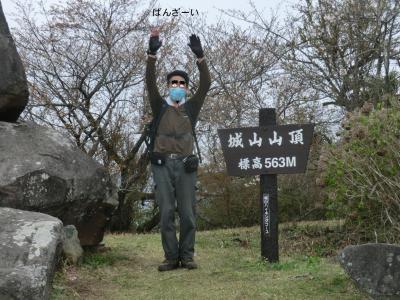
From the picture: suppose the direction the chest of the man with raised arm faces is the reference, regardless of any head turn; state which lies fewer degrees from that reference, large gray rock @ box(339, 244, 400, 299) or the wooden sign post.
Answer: the large gray rock

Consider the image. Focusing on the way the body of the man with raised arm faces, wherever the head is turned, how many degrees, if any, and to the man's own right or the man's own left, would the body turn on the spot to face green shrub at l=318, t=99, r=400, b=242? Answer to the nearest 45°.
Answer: approximately 90° to the man's own left

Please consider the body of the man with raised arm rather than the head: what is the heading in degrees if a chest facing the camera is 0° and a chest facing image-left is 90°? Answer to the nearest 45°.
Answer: approximately 0°

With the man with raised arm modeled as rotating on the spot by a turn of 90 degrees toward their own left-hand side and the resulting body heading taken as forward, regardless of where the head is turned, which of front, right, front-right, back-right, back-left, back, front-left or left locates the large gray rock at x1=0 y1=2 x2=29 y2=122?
back

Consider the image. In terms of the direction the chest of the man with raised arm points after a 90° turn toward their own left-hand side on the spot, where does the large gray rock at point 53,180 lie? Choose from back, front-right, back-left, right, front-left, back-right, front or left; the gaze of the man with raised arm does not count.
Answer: back

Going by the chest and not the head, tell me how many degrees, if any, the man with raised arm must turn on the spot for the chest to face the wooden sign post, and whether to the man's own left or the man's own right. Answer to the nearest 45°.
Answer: approximately 90° to the man's own left
